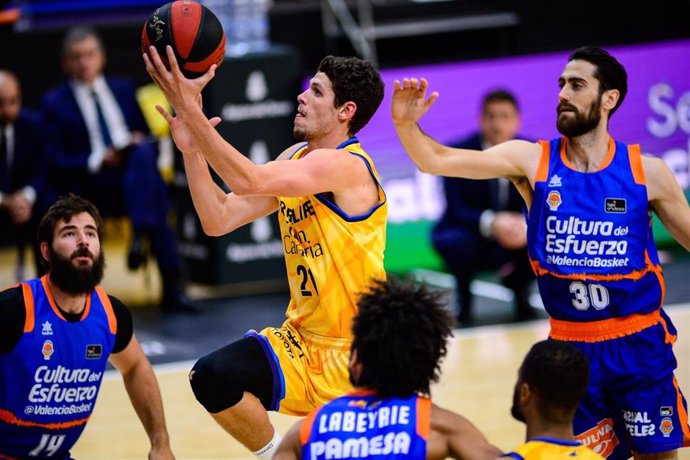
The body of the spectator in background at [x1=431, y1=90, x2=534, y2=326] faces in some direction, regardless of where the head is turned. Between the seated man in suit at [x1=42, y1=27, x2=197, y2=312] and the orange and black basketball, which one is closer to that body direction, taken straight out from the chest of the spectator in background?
the orange and black basketball

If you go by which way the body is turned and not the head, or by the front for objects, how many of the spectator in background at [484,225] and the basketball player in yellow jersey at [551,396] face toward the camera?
1

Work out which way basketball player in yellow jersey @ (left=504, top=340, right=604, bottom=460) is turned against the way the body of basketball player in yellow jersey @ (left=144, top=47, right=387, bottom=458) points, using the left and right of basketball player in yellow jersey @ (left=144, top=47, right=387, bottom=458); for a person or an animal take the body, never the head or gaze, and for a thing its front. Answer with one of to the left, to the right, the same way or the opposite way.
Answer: to the right

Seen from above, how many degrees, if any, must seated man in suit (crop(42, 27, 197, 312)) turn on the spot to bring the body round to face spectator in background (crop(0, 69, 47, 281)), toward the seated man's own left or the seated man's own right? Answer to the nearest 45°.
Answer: approximately 135° to the seated man's own right

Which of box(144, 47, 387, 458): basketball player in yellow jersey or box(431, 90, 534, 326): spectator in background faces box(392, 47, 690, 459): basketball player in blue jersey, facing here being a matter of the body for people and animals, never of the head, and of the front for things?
the spectator in background

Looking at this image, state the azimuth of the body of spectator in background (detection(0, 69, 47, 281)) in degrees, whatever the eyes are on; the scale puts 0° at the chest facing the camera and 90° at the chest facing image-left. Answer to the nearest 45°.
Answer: approximately 0°

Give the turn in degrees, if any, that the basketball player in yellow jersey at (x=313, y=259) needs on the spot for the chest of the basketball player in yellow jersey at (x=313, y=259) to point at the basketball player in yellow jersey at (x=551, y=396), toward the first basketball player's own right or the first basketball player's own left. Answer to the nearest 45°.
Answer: approximately 90° to the first basketball player's own left

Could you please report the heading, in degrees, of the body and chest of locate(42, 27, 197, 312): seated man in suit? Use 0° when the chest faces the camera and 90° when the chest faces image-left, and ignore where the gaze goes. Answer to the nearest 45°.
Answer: approximately 315°

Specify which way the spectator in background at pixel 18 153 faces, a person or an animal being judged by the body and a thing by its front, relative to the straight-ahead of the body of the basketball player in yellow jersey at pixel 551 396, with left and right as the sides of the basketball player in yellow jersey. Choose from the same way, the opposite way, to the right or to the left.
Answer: the opposite way

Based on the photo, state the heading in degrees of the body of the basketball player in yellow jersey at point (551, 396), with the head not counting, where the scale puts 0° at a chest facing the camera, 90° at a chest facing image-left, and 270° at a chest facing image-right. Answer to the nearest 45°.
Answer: approximately 135°
